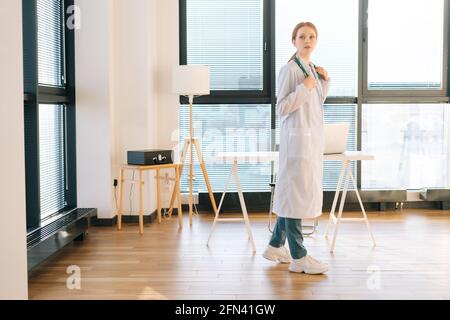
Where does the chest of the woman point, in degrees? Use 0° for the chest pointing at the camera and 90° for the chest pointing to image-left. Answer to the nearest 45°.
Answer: approximately 315°

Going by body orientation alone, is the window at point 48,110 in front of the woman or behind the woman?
behind

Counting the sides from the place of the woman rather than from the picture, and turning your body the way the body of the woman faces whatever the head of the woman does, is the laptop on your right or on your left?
on your left

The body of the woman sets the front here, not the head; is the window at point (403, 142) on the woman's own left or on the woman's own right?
on the woman's own left

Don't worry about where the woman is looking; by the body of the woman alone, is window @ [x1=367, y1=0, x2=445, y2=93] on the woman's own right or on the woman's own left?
on the woman's own left
